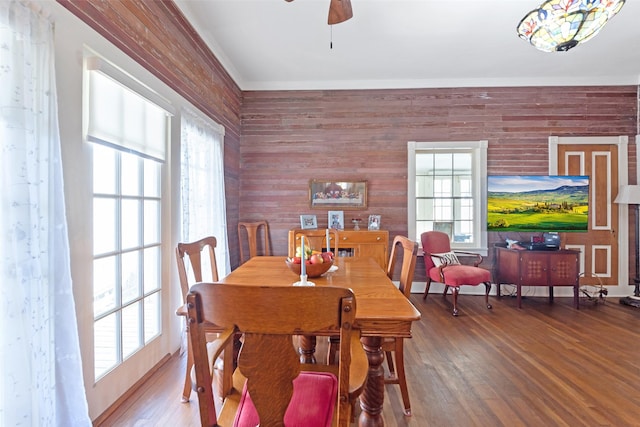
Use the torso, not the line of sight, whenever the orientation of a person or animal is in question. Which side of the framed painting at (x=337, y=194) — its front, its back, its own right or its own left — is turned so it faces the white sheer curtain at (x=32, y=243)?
front

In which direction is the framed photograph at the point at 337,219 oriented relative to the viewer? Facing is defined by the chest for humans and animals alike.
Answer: toward the camera

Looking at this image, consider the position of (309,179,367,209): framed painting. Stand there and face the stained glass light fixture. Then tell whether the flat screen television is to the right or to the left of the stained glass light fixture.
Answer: left

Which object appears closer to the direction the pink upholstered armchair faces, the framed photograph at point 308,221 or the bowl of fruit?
the bowl of fruit

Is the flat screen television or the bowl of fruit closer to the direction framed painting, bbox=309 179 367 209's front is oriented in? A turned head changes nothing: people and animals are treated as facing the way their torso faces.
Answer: the bowl of fruit

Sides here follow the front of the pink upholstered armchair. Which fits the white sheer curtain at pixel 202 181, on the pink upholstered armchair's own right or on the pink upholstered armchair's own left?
on the pink upholstered armchair's own right

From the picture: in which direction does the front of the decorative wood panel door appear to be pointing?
toward the camera

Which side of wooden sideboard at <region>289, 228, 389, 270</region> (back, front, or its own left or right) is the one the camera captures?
front

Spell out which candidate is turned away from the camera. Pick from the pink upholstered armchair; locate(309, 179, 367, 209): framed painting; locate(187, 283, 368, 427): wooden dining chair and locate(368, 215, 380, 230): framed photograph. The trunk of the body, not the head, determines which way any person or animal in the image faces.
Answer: the wooden dining chair

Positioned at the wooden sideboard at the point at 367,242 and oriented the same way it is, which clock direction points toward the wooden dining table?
The wooden dining table is roughly at 12 o'clock from the wooden sideboard.

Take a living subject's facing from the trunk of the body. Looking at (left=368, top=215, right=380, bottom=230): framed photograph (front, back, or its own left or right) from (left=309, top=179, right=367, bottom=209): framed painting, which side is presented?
right

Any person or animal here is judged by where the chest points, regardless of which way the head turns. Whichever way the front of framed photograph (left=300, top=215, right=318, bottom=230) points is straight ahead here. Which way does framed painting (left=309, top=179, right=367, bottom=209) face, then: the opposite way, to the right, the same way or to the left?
the same way

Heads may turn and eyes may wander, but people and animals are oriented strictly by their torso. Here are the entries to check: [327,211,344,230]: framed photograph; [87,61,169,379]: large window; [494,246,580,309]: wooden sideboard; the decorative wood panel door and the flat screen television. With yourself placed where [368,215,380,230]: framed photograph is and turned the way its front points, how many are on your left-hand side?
3

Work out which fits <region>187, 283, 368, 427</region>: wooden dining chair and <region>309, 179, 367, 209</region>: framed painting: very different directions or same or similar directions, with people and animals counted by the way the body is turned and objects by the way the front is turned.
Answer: very different directions

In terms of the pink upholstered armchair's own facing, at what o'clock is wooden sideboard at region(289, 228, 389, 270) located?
The wooden sideboard is roughly at 4 o'clock from the pink upholstered armchair.

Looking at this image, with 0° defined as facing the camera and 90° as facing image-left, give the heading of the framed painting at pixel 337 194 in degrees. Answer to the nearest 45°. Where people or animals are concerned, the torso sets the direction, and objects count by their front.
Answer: approximately 0°

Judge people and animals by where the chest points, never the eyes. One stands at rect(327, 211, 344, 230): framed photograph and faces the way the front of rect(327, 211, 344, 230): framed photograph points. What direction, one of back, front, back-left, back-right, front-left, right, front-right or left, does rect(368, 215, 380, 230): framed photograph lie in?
left

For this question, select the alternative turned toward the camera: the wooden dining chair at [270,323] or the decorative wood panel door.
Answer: the decorative wood panel door

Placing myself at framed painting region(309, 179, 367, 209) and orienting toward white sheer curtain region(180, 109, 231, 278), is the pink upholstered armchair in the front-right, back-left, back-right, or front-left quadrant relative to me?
back-left

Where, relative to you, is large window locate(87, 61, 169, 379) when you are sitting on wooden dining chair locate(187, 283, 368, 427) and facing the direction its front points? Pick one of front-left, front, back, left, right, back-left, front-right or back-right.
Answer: front-left

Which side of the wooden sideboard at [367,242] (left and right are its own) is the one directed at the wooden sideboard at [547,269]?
left

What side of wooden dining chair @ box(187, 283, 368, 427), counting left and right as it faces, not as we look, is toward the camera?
back
